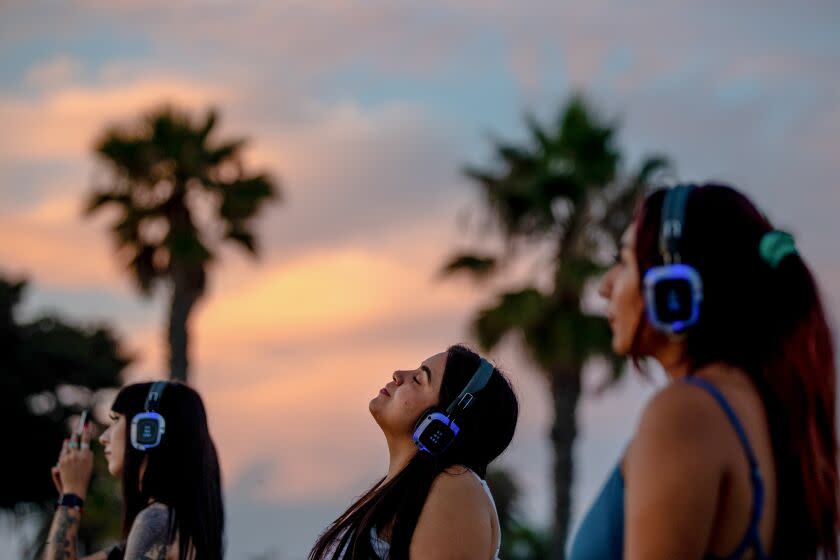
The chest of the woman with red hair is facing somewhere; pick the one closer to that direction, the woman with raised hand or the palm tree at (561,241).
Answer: the woman with raised hand

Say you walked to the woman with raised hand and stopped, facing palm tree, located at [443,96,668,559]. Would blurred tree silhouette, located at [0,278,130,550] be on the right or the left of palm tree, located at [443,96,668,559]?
left

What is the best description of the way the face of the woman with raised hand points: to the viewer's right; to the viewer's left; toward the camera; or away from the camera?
to the viewer's left

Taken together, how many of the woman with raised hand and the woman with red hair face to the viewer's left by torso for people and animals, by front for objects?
2

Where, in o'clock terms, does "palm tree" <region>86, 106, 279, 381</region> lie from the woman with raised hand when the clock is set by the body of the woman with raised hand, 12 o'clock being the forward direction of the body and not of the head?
The palm tree is roughly at 3 o'clock from the woman with raised hand.

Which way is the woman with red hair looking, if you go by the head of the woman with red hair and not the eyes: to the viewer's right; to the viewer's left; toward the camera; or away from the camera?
to the viewer's left

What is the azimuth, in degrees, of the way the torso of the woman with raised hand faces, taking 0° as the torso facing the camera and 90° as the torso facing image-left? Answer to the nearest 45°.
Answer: approximately 90°

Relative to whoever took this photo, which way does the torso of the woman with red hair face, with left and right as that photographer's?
facing to the left of the viewer

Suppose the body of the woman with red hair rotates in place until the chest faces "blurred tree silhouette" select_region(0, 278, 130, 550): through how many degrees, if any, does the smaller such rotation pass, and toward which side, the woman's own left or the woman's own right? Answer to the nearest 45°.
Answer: approximately 45° to the woman's own right
